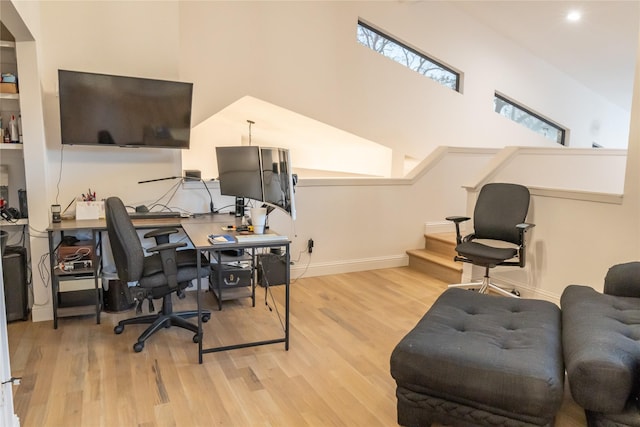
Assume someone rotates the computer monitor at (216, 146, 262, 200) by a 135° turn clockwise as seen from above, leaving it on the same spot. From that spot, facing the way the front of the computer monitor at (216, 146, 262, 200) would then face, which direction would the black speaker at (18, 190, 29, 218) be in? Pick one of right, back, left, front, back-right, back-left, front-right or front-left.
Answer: left

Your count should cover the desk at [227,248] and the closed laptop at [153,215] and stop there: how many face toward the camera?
1

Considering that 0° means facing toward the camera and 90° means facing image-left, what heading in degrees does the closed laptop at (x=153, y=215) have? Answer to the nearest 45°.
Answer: approximately 0°

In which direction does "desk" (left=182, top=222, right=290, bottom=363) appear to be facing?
to the viewer's left

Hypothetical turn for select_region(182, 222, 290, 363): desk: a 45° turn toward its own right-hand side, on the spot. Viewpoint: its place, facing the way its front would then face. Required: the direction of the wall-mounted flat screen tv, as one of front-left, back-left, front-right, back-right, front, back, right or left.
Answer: front

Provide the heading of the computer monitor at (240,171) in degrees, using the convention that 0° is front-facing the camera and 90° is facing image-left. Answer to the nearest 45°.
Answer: approximately 45°

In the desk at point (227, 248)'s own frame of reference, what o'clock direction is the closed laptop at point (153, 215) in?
The closed laptop is roughly at 2 o'clock from the desk.

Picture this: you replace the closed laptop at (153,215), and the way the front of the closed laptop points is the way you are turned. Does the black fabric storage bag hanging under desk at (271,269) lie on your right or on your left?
on your left

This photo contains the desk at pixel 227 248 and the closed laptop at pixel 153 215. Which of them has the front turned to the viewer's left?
the desk
